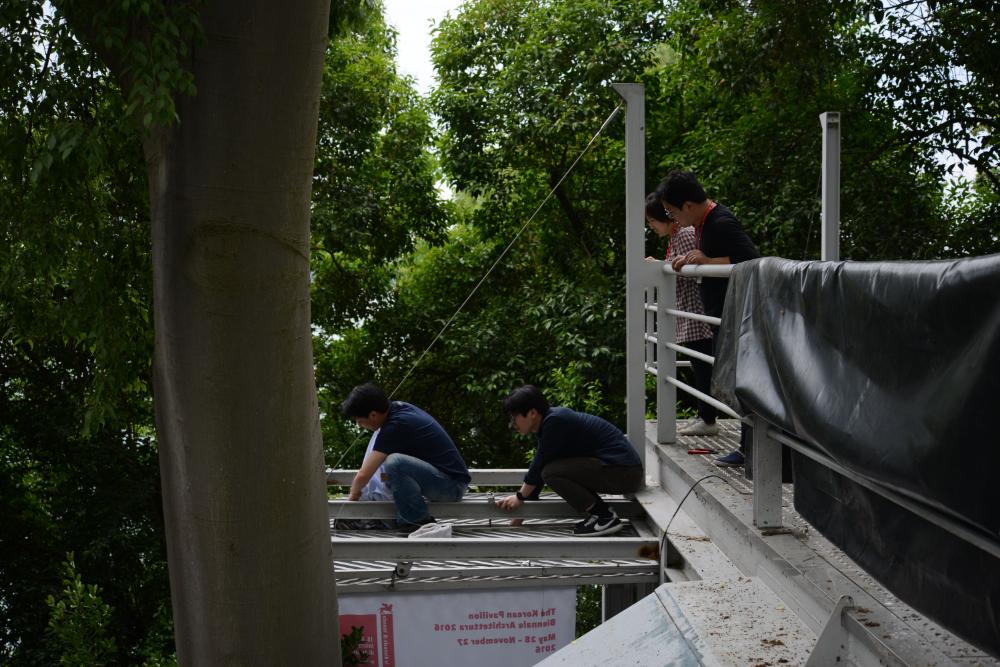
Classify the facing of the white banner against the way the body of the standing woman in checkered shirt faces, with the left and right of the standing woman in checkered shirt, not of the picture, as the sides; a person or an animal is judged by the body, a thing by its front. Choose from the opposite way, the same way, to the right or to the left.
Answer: to the right

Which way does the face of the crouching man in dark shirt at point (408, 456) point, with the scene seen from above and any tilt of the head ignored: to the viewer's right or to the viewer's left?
to the viewer's left

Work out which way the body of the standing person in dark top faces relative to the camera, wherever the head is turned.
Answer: to the viewer's left

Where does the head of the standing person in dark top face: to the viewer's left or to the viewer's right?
to the viewer's left

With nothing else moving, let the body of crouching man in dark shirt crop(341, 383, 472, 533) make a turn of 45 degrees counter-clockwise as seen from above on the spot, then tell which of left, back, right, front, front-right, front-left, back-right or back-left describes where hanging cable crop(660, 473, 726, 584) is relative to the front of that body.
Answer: left

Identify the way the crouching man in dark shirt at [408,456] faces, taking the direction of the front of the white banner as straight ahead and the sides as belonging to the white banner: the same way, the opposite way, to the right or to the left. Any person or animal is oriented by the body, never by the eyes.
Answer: to the left

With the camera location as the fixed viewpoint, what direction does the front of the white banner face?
facing away from the viewer

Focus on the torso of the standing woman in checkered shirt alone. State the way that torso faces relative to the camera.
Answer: to the viewer's left

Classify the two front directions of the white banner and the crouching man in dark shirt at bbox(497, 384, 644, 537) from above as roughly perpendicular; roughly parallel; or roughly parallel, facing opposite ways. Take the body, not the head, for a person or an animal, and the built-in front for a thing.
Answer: roughly perpendicular

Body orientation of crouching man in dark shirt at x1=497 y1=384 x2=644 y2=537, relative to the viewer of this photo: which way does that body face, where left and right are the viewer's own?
facing to the left of the viewer

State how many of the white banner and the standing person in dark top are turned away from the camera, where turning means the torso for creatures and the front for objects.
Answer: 1

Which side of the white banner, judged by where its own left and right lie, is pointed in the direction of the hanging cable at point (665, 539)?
right
